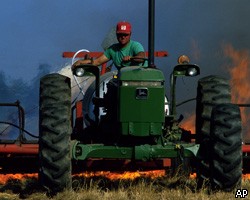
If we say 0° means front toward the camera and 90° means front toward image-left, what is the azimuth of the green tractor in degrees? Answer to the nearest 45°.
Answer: approximately 0°
